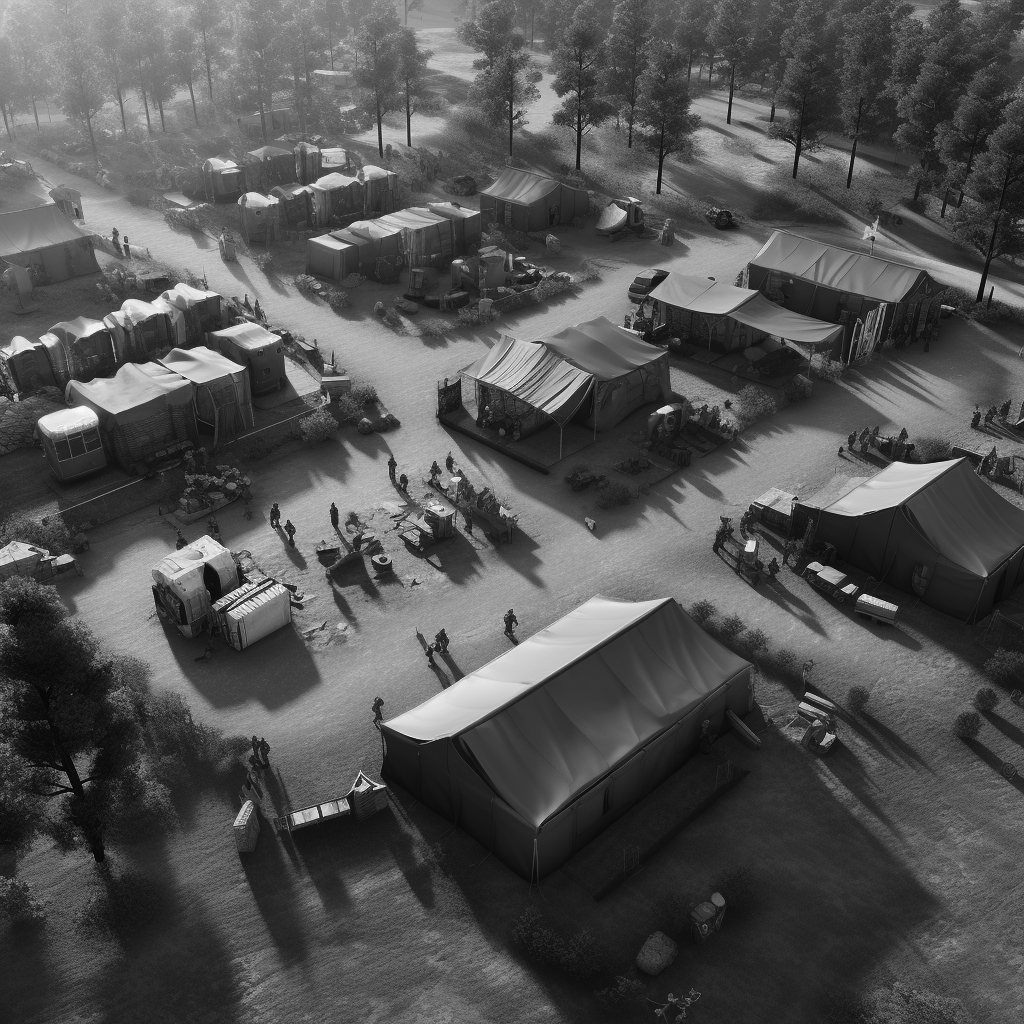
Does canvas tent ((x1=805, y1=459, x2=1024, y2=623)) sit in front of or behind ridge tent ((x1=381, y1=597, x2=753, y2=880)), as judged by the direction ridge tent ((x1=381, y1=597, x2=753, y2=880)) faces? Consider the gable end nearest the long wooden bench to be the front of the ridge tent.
behind

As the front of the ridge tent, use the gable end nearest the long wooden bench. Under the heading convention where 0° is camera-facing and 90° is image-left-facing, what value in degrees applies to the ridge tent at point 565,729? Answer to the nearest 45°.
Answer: approximately 45°

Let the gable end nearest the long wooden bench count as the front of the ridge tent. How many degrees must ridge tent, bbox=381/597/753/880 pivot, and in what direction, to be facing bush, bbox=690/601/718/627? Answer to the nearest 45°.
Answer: approximately 180°

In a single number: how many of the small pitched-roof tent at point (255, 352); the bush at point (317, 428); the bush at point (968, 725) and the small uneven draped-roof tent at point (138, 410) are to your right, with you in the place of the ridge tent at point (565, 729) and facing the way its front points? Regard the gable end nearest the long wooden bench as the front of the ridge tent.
3

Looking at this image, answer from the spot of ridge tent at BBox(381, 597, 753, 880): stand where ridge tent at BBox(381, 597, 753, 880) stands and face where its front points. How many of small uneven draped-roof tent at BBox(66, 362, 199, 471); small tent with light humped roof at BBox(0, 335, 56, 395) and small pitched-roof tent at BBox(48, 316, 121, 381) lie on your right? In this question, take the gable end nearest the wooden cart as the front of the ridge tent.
3
